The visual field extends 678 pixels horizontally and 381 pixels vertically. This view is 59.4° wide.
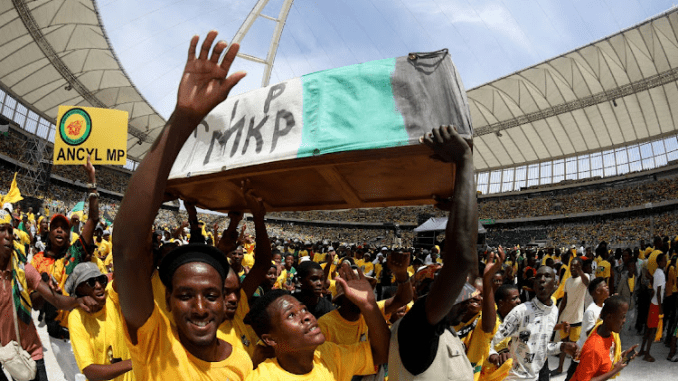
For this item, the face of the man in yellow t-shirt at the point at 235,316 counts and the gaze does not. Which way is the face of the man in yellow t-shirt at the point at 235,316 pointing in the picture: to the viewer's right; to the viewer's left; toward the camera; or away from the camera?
toward the camera

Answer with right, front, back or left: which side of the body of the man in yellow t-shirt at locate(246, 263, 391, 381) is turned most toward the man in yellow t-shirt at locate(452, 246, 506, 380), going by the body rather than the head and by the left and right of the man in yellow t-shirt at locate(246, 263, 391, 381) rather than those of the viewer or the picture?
left

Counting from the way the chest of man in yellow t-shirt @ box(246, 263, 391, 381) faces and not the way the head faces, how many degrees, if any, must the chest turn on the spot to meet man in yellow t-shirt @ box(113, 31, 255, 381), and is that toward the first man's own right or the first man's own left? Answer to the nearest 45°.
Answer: approximately 90° to the first man's own right

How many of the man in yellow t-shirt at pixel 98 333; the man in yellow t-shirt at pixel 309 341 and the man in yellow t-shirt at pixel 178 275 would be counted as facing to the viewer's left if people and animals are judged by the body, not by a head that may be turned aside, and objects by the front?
0

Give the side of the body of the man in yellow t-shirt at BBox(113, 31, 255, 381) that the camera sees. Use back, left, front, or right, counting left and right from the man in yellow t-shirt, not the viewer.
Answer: front

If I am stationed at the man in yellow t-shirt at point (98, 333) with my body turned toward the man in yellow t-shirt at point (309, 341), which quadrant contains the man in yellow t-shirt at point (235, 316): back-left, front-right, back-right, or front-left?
front-left

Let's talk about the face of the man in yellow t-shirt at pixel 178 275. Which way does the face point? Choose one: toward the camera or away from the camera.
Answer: toward the camera

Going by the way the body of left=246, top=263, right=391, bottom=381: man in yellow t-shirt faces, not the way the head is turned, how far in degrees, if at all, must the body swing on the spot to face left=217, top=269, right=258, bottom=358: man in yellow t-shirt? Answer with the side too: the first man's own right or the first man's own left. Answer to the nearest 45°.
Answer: approximately 180°

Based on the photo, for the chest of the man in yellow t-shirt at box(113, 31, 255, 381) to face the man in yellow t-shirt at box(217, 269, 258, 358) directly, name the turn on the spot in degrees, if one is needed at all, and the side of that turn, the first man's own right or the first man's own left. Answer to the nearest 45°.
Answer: approximately 180°

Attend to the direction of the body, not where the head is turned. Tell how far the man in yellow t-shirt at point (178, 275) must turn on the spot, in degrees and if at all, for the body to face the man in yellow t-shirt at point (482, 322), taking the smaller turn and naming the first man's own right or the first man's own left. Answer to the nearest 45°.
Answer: approximately 135° to the first man's own left
